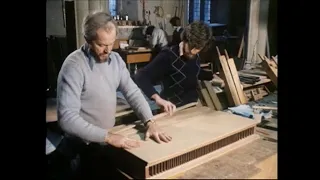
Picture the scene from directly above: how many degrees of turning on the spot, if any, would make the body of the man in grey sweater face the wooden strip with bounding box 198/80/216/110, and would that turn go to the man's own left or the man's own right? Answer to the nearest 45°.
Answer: approximately 90° to the man's own left

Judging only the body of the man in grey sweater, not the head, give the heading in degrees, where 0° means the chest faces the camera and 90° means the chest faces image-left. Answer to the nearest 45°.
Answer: approximately 315°

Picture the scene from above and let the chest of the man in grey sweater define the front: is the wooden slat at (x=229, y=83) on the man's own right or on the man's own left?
on the man's own left

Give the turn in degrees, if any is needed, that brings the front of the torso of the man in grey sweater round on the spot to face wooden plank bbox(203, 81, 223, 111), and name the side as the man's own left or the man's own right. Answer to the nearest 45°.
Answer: approximately 90° to the man's own left

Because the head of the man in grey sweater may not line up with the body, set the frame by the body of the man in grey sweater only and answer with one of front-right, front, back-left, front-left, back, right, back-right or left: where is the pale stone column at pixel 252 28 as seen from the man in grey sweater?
left

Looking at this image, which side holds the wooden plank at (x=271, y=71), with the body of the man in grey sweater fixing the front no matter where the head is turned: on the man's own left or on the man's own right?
on the man's own left

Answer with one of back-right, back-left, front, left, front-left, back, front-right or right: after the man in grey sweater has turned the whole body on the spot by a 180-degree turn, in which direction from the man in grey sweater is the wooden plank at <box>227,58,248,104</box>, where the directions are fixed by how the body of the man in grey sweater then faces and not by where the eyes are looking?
right
